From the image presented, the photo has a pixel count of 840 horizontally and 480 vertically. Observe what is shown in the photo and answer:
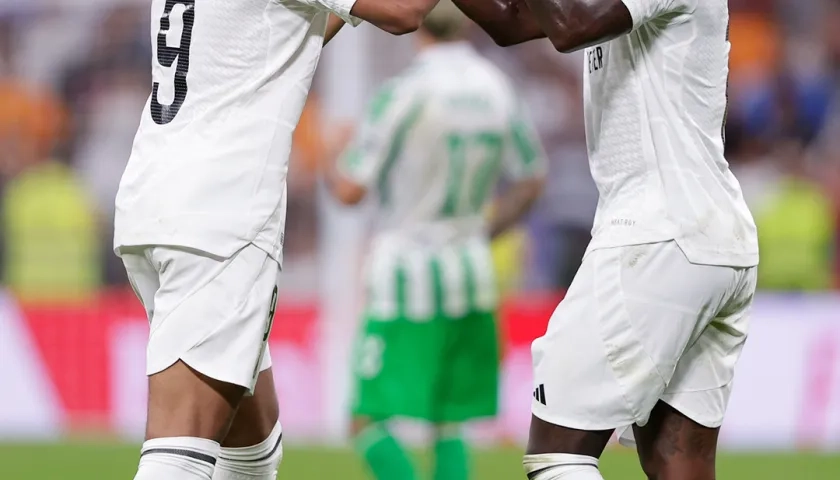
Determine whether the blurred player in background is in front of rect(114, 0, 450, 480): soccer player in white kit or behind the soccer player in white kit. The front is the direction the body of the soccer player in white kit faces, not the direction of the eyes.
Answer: in front

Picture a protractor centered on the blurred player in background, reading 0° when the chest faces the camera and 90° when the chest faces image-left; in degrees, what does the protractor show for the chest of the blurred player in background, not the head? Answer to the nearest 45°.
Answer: approximately 135°

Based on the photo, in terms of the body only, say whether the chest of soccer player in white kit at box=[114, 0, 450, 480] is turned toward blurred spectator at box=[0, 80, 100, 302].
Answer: no

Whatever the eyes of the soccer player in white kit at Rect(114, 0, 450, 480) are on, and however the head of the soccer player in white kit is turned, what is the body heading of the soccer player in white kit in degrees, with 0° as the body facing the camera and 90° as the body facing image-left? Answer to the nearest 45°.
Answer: approximately 225°

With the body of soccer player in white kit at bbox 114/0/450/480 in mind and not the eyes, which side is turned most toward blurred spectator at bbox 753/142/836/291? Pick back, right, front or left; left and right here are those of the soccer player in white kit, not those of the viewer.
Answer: front

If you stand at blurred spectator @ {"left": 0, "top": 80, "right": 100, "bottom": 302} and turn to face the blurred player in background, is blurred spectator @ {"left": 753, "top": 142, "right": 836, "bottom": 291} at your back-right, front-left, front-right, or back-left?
front-left

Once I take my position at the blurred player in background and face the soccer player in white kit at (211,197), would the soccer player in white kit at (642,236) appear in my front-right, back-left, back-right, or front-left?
front-left

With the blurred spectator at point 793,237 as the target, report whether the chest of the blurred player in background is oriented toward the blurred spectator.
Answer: no

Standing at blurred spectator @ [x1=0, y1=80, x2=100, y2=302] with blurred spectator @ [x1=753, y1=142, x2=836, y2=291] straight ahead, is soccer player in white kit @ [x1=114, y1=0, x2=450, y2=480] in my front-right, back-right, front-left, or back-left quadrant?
front-right

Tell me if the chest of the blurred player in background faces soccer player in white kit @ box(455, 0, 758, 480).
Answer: no

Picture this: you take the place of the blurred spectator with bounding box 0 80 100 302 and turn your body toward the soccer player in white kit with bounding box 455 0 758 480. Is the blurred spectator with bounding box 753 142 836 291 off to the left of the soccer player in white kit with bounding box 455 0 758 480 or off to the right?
left

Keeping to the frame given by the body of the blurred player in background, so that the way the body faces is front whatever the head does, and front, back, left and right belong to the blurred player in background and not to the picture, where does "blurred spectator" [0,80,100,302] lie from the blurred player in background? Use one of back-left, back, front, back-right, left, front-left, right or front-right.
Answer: front

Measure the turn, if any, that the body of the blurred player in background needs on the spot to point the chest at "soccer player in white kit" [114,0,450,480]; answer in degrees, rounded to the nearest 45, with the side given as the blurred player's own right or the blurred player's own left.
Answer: approximately 135° to the blurred player's own left
